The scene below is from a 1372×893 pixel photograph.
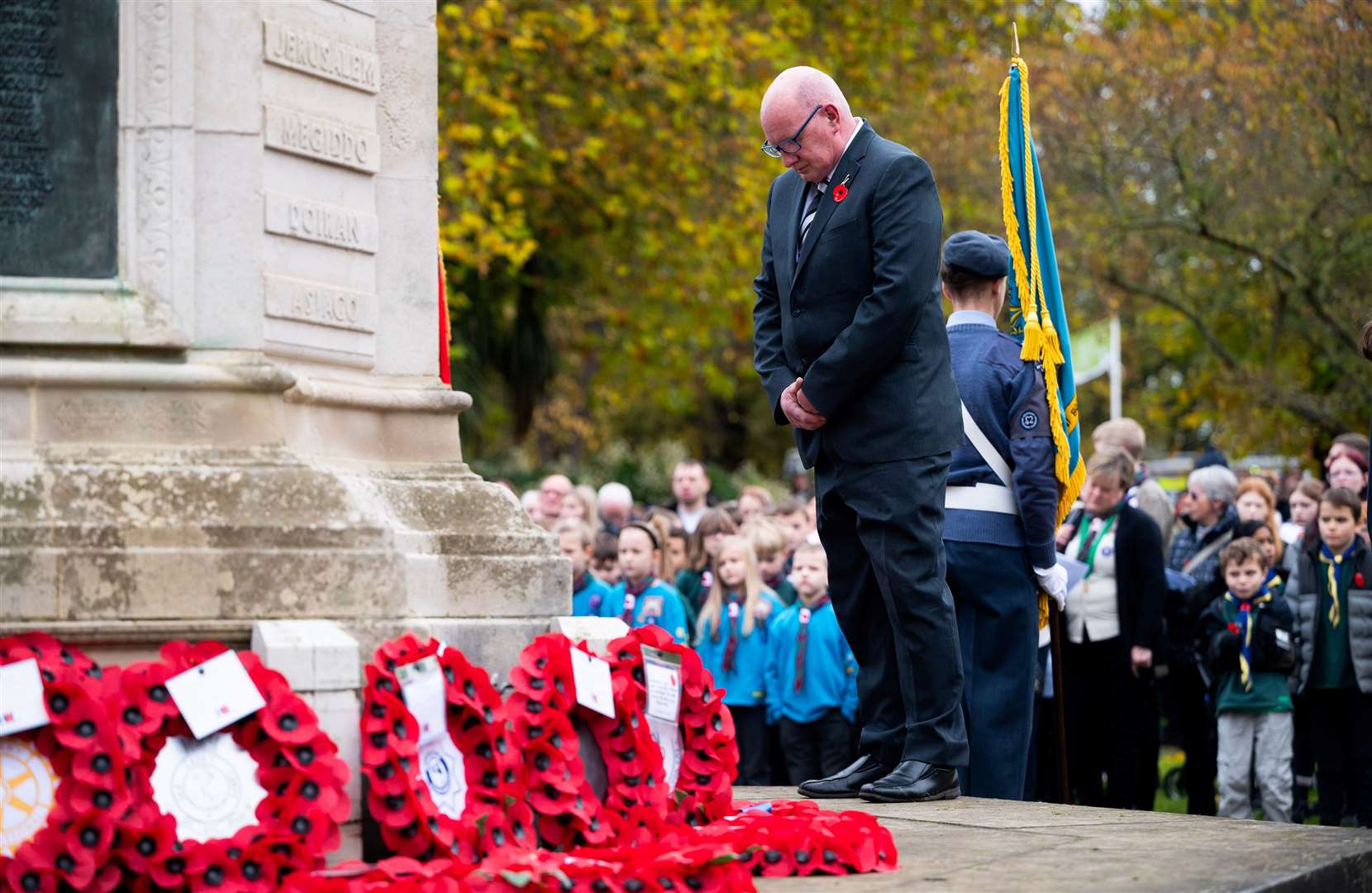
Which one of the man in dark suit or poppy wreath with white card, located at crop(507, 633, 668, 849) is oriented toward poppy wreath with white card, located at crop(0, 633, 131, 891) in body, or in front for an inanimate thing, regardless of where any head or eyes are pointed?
the man in dark suit

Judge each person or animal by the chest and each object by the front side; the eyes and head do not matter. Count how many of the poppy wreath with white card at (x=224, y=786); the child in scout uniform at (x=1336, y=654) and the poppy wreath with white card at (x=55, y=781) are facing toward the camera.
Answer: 3

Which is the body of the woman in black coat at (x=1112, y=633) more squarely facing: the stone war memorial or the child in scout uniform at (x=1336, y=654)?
the stone war memorial

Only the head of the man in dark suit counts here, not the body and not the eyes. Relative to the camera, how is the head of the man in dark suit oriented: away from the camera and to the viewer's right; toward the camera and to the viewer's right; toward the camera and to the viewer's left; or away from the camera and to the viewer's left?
toward the camera and to the viewer's left

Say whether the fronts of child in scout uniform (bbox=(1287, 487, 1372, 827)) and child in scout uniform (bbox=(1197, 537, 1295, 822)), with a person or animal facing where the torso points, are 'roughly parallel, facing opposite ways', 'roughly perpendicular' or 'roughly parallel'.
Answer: roughly parallel

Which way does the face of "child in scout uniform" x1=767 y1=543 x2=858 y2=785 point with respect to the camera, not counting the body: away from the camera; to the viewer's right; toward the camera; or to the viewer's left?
toward the camera

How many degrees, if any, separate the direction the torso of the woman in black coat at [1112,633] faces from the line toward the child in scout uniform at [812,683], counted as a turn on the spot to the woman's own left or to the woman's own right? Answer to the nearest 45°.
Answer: approximately 45° to the woman's own right

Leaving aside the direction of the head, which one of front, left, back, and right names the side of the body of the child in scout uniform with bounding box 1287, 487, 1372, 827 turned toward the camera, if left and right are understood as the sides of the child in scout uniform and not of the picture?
front

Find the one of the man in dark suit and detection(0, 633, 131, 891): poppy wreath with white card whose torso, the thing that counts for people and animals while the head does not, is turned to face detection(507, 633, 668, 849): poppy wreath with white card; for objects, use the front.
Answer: the man in dark suit

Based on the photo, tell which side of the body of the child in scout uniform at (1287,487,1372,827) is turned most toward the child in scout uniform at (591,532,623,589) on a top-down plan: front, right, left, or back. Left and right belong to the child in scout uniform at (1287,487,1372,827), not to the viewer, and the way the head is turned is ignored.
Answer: right

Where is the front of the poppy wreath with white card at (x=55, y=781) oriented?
toward the camera

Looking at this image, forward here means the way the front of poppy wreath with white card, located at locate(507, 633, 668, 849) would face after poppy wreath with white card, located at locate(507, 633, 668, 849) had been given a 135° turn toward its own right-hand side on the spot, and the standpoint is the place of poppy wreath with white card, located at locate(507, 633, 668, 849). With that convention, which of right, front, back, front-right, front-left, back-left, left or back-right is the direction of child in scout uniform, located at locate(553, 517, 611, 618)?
right

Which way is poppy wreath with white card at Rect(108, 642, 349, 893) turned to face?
toward the camera

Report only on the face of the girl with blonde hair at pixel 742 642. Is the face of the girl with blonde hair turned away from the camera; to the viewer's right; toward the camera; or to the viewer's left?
toward the camera

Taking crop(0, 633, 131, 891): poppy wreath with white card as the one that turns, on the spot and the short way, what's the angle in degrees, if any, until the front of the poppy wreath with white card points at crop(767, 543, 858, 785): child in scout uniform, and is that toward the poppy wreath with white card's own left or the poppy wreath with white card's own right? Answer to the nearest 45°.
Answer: approximately 135° to the poppy wreath with white card's own left

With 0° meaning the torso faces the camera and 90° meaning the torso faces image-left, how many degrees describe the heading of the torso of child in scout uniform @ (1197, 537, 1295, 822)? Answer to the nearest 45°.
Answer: approximately 0°

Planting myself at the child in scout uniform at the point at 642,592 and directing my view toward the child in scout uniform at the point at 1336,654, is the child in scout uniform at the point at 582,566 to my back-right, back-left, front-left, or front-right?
back-left

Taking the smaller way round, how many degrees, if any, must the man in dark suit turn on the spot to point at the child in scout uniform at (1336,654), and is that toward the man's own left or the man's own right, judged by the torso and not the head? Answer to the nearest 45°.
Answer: approximately 180°
